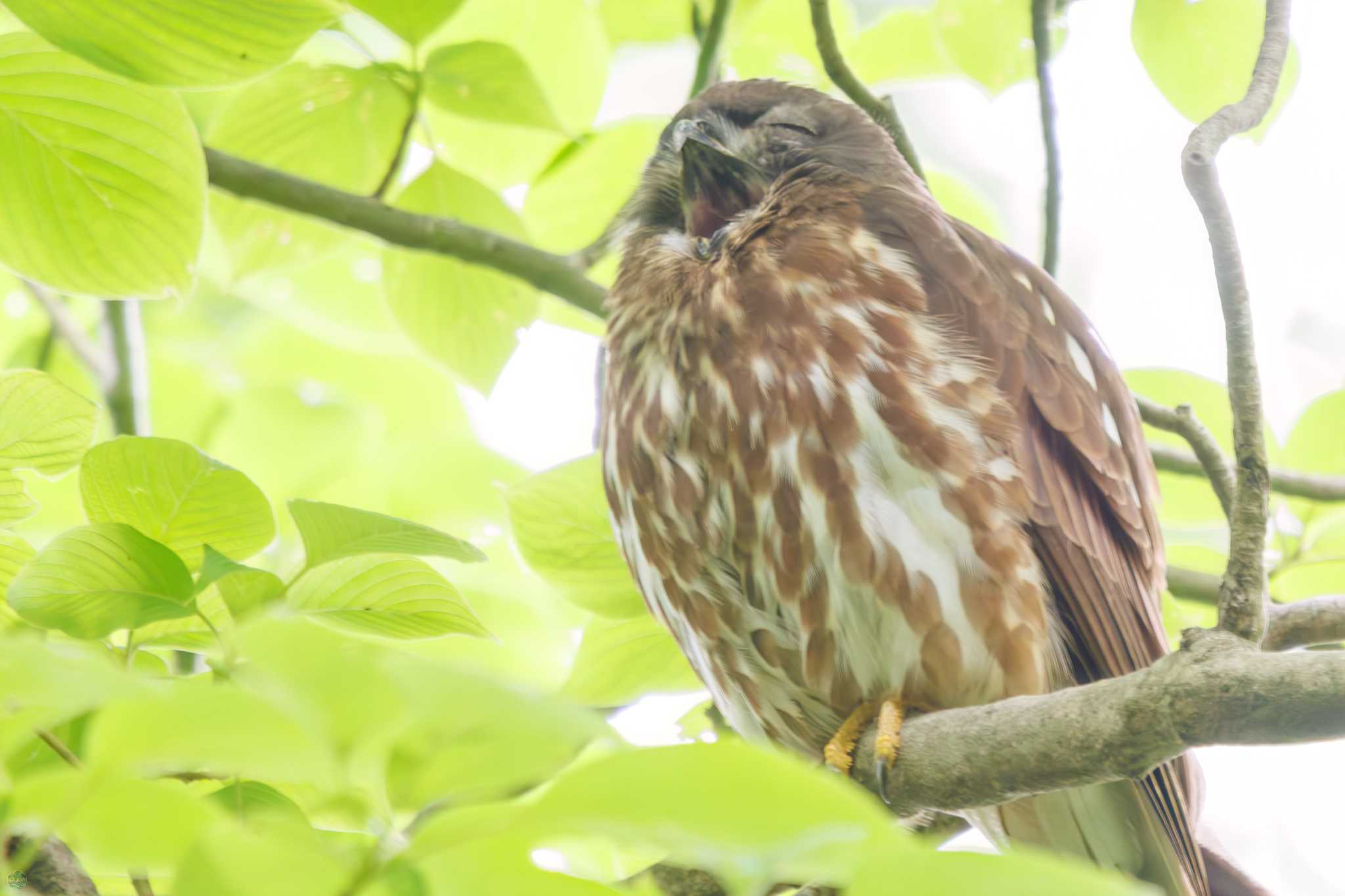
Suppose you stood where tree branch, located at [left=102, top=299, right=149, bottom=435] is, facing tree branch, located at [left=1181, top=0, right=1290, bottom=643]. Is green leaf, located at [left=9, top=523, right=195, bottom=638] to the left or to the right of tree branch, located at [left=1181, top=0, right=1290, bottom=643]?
right

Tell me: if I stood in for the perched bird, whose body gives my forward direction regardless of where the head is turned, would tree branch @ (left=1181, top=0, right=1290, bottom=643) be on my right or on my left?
on my left

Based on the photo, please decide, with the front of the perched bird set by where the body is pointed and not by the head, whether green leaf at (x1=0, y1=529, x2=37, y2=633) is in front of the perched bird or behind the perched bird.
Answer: in front

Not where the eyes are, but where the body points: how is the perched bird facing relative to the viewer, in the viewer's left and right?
facing the viewer and to the left of the viewer

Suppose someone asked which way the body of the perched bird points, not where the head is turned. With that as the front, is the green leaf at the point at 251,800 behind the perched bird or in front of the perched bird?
in front

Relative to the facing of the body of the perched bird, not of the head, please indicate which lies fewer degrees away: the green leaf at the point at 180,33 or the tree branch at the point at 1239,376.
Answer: the green leaf

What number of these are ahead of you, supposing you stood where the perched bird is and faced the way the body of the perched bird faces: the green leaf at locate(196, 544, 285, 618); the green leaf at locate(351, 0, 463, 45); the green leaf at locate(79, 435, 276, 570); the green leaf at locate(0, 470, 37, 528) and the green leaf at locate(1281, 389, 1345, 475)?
4

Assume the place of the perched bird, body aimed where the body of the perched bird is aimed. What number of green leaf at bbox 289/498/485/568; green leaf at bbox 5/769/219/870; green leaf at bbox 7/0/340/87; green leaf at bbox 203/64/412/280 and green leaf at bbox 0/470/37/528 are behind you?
0

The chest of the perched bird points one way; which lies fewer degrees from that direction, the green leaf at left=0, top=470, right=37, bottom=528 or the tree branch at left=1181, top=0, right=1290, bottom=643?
the green leaf

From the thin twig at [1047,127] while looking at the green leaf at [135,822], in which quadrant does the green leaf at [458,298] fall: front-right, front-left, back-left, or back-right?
front-right

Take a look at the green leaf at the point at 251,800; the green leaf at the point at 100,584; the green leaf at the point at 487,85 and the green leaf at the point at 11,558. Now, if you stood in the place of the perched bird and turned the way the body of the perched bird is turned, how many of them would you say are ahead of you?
4
